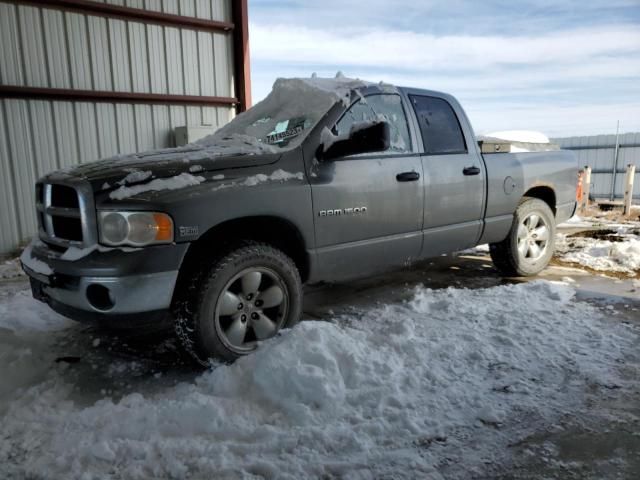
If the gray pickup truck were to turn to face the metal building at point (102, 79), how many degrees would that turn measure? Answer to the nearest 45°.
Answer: approximately 90° to its right

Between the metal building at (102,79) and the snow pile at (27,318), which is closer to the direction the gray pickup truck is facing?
the snow pile

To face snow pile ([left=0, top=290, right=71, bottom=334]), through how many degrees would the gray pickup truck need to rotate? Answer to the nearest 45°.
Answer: approximately 45° to its right

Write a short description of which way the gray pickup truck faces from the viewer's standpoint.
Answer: facing the viewer and to the left of the viewer

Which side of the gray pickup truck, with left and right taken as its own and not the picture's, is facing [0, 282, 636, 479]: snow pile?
left

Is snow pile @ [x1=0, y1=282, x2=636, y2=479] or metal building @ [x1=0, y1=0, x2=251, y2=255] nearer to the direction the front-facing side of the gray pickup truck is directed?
the snow pile

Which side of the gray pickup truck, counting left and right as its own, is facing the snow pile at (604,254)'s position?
back
